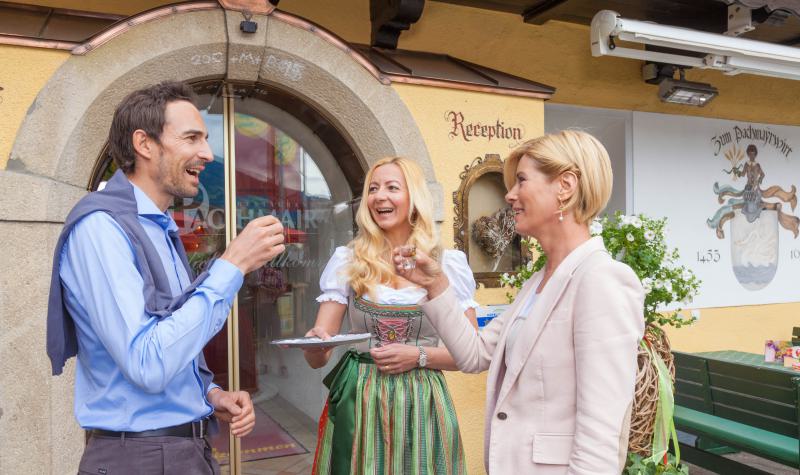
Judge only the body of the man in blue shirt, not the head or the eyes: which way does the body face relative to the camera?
to the viewer's right

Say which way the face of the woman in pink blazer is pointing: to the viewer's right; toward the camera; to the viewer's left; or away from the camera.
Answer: to the viewer's left

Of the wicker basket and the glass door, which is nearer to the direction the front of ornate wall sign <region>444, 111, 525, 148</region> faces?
the wicker basket

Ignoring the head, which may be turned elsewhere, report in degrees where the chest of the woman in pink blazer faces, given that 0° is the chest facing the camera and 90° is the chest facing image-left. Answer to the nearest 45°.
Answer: approximately 90°

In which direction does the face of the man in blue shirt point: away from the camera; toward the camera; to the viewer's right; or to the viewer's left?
to the viewer's right

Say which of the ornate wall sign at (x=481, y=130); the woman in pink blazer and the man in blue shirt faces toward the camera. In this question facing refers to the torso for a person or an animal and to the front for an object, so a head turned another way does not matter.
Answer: the ornate wall sign

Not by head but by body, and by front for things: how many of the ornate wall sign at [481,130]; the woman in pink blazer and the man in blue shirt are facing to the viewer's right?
1

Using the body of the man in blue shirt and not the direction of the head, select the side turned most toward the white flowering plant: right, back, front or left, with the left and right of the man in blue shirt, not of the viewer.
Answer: front
